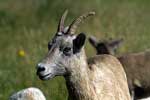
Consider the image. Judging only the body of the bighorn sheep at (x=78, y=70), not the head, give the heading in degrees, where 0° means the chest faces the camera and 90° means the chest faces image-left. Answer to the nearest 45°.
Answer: approximately 45°

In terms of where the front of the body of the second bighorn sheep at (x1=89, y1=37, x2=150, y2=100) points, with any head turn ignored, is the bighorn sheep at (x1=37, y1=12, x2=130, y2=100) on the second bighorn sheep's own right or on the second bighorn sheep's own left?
on the second bighorn sheep's own left

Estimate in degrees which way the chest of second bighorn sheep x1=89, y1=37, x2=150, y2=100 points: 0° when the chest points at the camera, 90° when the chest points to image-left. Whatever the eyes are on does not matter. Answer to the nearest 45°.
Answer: approximately 90°

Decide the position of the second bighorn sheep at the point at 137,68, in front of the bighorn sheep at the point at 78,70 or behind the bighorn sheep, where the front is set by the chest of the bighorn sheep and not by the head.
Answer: behind
